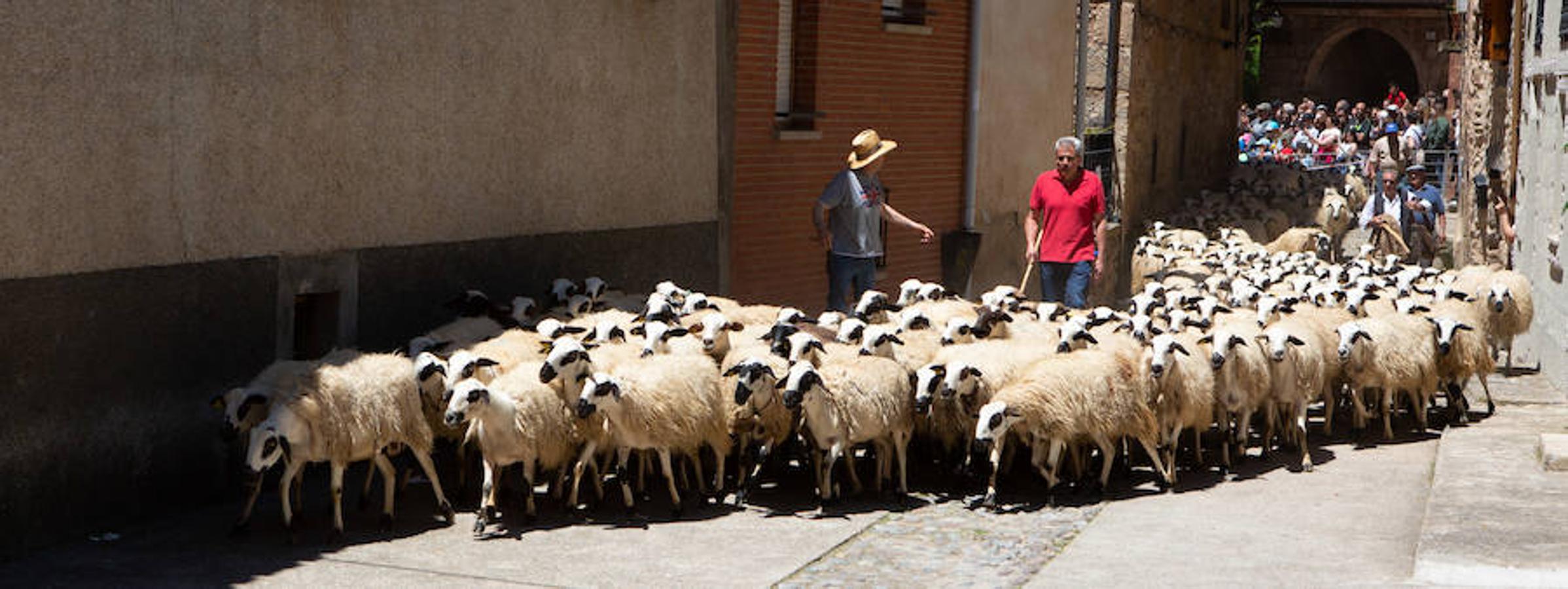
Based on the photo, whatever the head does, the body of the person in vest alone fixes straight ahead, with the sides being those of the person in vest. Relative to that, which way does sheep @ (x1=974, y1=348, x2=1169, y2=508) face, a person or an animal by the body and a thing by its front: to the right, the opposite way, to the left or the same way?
to the right

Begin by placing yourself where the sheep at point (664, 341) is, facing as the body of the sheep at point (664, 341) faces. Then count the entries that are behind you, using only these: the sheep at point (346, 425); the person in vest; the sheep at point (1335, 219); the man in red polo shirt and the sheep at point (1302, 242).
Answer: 4

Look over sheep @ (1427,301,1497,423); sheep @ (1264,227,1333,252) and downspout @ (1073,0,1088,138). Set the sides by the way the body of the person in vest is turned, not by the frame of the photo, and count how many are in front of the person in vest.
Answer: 1

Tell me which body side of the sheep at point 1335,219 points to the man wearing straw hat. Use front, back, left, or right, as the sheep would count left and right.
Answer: front

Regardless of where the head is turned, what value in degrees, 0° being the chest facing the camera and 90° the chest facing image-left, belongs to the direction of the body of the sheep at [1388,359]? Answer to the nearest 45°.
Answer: approximately 45°

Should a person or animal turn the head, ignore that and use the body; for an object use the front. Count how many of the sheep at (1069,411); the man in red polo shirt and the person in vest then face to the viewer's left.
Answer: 1

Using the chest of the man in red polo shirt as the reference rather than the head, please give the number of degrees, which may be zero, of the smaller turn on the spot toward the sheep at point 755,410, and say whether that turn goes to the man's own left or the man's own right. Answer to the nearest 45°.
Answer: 0° — they already face it

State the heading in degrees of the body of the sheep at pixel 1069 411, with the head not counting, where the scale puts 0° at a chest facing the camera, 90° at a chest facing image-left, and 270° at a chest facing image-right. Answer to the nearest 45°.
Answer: approximately 90°

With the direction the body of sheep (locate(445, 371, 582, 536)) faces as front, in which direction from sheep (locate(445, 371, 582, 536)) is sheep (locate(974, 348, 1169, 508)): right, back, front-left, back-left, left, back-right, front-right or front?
back-left

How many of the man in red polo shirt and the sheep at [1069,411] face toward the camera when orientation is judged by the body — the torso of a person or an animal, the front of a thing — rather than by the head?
1

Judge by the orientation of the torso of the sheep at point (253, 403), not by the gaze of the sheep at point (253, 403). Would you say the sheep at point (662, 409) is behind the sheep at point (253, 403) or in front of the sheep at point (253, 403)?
behind
